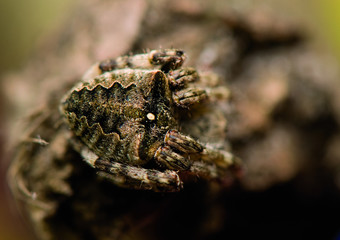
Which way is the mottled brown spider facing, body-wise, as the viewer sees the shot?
to the viewer's right
